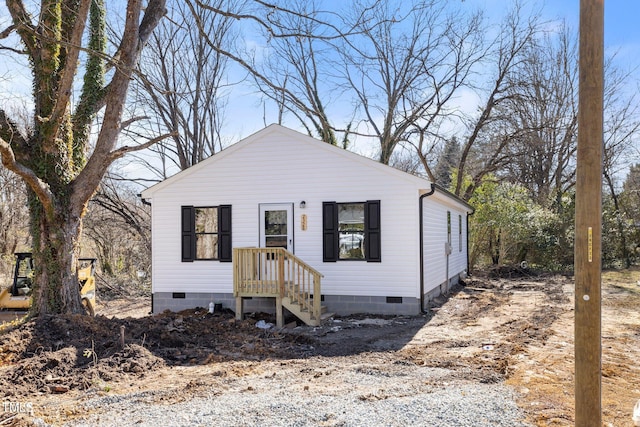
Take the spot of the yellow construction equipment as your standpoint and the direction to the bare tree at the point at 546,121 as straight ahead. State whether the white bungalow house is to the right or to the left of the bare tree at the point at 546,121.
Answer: right

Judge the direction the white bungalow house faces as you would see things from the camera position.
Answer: facing the viewer

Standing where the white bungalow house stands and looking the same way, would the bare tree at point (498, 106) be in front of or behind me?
behind

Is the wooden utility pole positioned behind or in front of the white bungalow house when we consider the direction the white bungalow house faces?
in front

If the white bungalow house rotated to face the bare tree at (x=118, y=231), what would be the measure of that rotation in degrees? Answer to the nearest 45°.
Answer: approximately 135° to its right

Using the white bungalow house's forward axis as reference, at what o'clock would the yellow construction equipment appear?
The yellow construction equipment is roughly at 3 o'clock from the white bungalow house.
